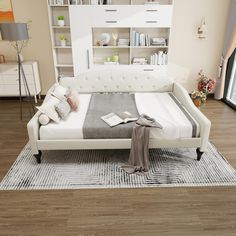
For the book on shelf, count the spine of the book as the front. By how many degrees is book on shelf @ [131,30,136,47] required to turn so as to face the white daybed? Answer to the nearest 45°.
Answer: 0° — it already faces it

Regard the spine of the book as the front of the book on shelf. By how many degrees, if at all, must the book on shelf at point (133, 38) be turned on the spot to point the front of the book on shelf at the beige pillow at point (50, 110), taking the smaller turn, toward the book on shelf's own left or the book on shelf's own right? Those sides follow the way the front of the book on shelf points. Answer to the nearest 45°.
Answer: approximately 45° to the book on shelf's own right

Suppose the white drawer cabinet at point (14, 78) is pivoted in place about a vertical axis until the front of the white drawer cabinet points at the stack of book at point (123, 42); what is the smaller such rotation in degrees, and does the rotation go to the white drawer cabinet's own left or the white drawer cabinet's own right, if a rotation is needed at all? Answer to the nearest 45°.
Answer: approximately 90° to the white drawer cabinet's own left

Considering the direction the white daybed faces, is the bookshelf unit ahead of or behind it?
behind

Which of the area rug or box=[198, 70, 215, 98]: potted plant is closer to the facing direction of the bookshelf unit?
the area rug

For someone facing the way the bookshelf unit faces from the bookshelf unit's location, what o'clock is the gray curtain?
The gray curtain is roughly at 9 o'clock from the bookshelf unit.

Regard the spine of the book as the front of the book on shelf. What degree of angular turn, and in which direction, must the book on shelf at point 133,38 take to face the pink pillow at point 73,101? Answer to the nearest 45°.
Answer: approximately 45° to its right

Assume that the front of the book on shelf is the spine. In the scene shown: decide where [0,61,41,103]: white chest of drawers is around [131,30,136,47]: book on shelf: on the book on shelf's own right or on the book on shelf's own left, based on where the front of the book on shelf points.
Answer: on the book on shelf's own right

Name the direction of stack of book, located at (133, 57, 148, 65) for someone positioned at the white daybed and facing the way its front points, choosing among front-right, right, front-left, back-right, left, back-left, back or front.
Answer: back

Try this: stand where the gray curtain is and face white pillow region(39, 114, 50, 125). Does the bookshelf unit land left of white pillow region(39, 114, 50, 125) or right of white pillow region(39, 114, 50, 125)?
right

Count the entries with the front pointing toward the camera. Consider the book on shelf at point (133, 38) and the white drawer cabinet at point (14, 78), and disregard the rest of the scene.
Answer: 2
